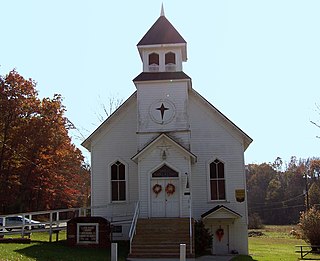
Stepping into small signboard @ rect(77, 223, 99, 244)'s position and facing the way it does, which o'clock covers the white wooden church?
The white wooden church is roughly at 8 o'clock from the small signboard.

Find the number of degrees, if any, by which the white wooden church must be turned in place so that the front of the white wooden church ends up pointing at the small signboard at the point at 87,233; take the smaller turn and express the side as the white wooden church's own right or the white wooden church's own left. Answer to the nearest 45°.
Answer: approximately 45° to the white wooden church's own right

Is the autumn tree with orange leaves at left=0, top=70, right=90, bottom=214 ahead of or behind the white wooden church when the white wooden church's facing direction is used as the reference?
behind

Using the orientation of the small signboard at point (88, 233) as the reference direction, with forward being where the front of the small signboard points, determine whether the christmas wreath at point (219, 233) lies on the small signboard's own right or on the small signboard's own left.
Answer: on the small signboard's own left

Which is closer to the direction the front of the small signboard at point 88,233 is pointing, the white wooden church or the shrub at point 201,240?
the shrub

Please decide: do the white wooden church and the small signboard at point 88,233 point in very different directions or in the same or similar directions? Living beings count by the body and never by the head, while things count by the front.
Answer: same or similar directions

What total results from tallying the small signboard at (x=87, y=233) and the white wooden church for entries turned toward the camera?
2

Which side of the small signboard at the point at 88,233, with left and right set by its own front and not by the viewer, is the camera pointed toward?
front

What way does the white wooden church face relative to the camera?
toward the camera

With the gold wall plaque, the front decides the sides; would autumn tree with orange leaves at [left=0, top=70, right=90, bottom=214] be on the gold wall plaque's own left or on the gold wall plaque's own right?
on the gold wall plaque's own right

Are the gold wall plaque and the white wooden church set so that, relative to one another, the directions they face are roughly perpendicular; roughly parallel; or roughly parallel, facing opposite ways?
roughly parallel

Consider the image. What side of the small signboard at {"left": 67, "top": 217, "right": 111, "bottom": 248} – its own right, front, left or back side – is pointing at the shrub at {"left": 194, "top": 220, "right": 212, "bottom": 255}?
left

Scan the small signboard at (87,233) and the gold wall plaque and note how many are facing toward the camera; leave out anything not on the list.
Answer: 2

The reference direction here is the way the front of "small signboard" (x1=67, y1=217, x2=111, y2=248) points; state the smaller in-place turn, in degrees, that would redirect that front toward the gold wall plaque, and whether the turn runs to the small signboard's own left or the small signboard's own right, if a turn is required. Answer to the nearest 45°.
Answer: approximately 90° to the small signboard's own left
